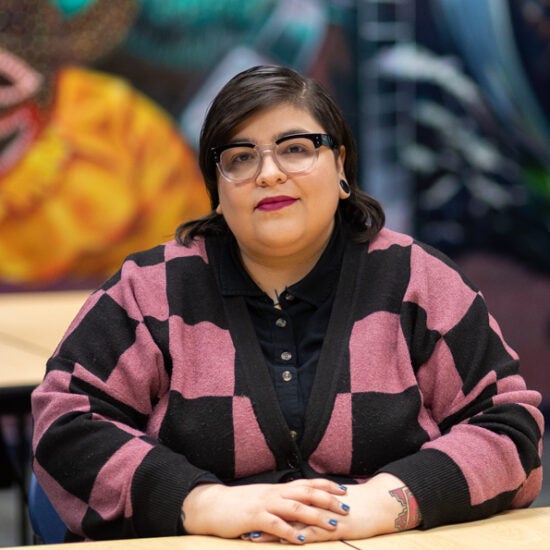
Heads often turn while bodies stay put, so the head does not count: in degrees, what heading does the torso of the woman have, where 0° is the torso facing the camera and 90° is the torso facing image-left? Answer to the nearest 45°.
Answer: approximately 0°

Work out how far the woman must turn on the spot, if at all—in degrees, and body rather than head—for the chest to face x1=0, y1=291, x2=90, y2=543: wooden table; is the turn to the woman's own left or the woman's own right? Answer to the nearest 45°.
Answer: approximately 135° to the woman's own right
